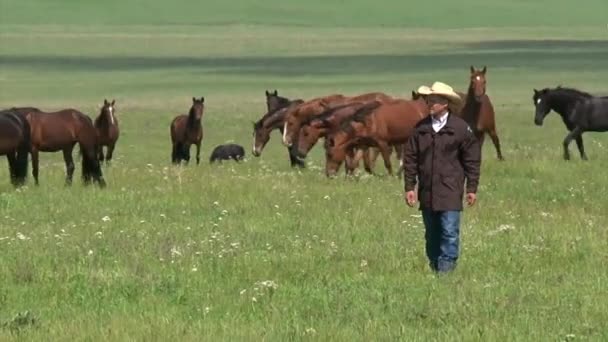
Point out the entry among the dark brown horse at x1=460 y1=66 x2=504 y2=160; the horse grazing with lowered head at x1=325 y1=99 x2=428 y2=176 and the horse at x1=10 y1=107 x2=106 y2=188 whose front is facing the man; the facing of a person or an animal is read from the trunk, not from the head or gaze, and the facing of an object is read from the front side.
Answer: the dark brown horse

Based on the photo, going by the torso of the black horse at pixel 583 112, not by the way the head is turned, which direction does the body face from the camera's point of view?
to the viewer's left

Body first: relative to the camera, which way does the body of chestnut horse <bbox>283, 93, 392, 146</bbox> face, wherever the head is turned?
to the viewer's left

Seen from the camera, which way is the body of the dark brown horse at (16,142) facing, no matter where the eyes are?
to the viewer's left

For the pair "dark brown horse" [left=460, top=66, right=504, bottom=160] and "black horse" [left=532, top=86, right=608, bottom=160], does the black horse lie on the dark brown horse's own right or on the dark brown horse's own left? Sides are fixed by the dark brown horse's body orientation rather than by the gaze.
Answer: on the dark brown horse's own left

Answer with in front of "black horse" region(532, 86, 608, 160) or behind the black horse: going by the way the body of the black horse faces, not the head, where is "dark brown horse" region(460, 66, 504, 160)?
in front

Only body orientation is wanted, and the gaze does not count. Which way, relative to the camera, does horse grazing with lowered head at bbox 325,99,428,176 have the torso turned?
to the viewer's left

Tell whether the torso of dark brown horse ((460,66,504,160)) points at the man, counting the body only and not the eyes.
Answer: yes

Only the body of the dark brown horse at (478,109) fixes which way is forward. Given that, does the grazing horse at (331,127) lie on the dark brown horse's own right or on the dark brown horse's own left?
on the dark brown horse's own right

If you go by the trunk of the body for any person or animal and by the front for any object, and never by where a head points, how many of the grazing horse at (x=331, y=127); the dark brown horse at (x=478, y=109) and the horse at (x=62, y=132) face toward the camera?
1

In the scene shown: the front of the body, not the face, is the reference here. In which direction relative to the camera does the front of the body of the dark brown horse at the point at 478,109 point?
toward the camera

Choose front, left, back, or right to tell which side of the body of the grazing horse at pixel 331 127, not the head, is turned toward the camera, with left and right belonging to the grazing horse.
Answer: left
